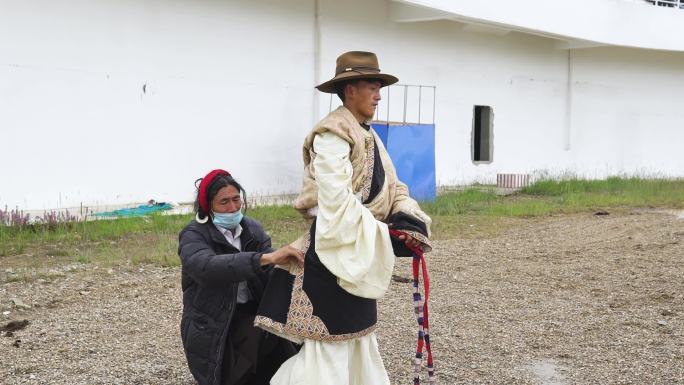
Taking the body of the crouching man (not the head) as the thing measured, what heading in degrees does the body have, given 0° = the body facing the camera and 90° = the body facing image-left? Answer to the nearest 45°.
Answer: approximately 315°

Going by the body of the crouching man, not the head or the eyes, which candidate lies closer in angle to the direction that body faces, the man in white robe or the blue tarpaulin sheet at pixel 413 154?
the man in white robe

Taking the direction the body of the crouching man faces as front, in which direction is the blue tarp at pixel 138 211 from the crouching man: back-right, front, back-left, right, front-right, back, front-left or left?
back-left

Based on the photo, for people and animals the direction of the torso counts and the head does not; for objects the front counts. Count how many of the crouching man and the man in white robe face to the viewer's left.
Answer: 0

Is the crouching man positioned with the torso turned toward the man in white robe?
yes

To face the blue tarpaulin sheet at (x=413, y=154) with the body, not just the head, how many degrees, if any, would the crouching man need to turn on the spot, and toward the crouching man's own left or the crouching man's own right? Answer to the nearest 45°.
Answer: approximately 135° to the crouching man's own left
